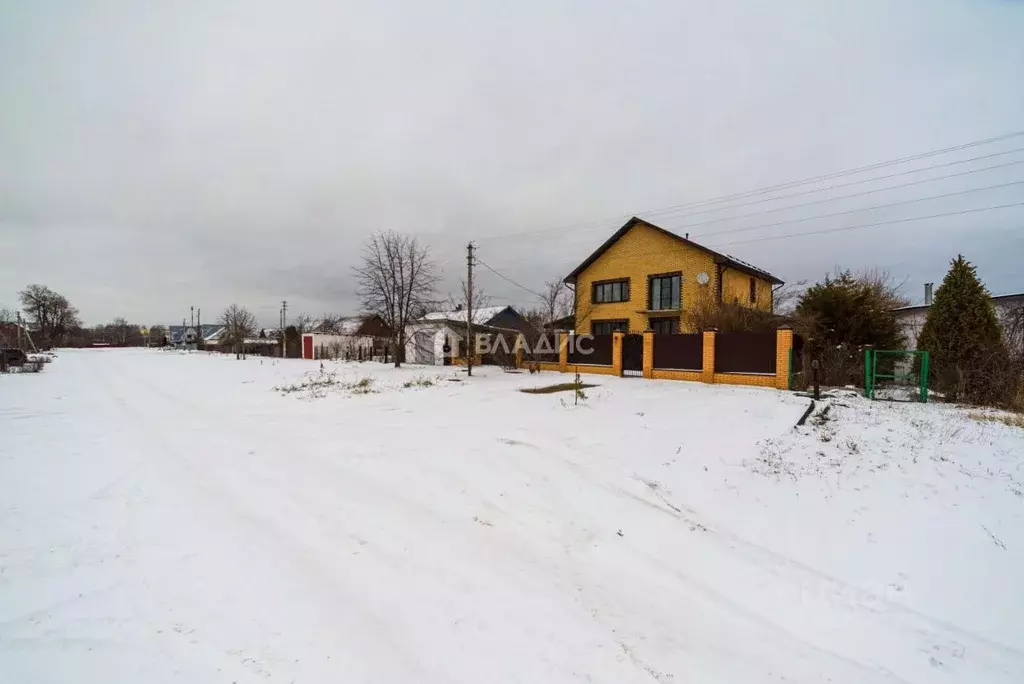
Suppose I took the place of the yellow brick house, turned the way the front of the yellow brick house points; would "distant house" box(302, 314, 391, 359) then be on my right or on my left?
on my right

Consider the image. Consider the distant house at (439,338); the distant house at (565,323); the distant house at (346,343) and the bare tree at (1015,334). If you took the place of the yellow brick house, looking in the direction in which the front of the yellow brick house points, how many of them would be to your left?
1

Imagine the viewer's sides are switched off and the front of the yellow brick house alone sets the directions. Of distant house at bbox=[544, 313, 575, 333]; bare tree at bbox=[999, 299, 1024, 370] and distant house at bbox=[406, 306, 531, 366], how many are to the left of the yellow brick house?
1

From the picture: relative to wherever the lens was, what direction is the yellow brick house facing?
facing the viewer and to the left of the viewer

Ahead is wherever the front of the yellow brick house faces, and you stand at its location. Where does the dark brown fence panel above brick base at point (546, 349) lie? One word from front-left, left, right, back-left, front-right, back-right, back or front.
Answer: front

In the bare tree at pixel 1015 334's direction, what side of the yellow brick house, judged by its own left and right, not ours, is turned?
left

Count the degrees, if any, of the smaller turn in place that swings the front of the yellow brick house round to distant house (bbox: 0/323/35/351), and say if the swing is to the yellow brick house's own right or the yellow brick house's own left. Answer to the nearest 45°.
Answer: approximately 45° to the yellow brick house's own right

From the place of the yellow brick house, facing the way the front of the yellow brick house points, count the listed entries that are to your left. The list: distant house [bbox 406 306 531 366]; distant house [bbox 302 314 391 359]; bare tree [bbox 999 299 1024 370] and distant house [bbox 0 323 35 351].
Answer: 1

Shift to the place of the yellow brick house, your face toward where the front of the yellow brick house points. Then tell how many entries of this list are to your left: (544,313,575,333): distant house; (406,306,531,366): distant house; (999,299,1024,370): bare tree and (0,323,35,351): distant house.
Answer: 1

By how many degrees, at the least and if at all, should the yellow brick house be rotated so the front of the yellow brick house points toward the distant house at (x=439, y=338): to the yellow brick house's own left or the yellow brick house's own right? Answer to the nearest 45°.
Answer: approximately 45° to the yellow brick house's own right

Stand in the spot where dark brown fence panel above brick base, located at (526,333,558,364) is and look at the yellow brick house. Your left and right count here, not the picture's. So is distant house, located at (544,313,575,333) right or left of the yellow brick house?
left

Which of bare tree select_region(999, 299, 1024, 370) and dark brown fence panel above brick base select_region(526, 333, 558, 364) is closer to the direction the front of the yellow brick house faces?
the dark brown fence panel above brick base

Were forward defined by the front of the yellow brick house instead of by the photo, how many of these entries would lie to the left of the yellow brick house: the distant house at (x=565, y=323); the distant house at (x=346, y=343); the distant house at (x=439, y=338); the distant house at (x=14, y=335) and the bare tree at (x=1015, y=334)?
1

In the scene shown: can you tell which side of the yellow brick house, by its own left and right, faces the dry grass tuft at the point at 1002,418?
left
